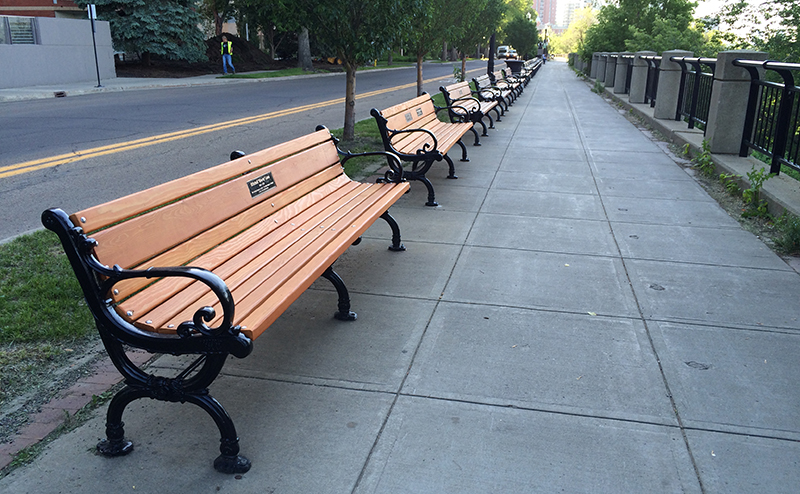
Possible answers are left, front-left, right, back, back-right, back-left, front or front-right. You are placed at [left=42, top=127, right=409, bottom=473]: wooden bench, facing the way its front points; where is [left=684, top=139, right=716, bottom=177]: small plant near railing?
left

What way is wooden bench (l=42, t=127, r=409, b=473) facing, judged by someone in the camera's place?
facing the viewer and to the right of the viewer

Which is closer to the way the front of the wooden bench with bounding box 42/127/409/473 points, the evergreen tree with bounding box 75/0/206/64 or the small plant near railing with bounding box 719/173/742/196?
the small plant near railing

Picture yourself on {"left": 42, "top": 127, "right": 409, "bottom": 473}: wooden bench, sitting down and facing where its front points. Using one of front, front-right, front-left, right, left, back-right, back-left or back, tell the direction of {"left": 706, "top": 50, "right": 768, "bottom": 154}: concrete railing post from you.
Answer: left

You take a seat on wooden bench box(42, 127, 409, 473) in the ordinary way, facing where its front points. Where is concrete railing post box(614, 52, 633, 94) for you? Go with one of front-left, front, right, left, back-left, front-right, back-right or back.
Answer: left

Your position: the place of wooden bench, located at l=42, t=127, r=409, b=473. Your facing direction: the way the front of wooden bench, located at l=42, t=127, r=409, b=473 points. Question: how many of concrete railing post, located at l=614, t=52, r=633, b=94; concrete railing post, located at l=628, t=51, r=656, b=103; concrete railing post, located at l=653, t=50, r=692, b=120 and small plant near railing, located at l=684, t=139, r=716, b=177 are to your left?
4

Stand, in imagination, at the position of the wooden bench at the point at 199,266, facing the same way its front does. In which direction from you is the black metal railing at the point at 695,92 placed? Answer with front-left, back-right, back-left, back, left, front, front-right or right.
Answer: left

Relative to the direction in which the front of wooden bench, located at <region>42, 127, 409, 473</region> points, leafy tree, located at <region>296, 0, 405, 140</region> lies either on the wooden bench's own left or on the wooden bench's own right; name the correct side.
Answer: on the wooden bench's own left

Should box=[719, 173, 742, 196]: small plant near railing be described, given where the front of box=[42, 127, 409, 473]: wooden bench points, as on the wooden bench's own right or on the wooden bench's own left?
on the wooden bench's own left

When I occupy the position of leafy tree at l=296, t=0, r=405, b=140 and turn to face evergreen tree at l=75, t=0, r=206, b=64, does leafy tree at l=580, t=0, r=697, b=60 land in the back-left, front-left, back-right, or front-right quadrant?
front-right

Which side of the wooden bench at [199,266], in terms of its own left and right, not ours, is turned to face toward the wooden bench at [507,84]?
left

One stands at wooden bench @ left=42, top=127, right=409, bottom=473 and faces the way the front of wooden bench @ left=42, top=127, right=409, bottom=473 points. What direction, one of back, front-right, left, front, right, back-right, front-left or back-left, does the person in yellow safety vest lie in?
back-left

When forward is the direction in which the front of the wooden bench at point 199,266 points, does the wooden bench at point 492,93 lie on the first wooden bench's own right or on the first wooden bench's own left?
on the first wooden bench's own left

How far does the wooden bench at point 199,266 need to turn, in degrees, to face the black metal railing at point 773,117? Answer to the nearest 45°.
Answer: approximately 90° to its left

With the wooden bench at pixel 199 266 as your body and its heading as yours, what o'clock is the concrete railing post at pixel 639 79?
The concrete railing post is roughly at 9 o'clock from the wooden bench.

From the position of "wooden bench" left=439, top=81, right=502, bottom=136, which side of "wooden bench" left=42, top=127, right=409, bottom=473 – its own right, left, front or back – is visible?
left

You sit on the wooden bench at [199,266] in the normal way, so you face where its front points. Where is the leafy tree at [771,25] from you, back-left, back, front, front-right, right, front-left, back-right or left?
left

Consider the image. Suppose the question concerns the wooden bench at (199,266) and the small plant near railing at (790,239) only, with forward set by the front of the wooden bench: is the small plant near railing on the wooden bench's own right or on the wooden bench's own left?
on the wooden bench's own left
